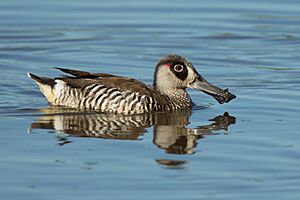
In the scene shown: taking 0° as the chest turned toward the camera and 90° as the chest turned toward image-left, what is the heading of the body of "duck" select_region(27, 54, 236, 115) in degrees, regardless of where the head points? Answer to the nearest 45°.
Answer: approximately 270°
